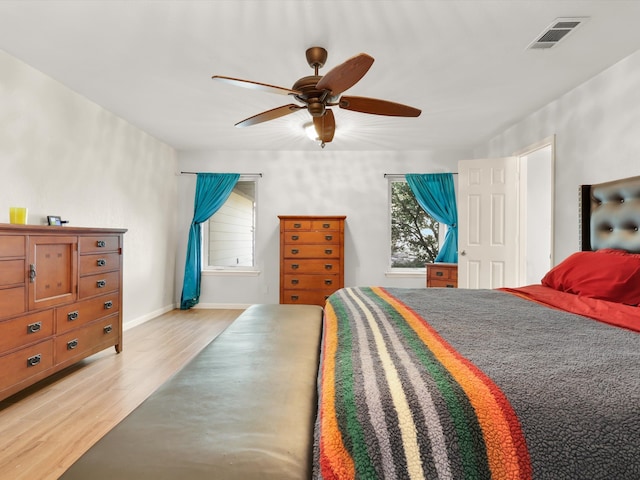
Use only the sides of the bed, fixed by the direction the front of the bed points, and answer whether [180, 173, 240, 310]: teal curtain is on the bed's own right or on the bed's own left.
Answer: on the bed's own right

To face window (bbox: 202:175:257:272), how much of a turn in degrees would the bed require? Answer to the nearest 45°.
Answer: approximately 90° to its right

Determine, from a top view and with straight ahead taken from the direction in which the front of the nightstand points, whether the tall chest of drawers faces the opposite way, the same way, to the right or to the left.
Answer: the same way

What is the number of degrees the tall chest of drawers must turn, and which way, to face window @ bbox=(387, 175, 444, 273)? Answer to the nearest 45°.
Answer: approximately 135° to its left

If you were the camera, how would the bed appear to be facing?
facing the viewer and to the left of the viewer

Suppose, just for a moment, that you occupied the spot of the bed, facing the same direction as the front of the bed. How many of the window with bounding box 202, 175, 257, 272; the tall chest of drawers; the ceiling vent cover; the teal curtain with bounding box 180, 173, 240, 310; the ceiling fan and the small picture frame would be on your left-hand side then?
0

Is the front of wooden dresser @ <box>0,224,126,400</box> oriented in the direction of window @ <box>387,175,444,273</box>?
no

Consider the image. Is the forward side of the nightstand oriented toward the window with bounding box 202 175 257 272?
no

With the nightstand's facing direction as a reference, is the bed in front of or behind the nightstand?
in front

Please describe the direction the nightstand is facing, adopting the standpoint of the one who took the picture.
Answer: facing the viewer

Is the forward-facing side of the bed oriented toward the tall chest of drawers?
no

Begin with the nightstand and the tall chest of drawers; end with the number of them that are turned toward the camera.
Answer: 2

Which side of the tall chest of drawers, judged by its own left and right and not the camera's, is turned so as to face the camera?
front

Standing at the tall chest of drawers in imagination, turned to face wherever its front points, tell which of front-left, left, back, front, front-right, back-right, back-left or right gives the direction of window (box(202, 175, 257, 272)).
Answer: back-right

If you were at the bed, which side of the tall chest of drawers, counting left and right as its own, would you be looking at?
front

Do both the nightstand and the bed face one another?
no
